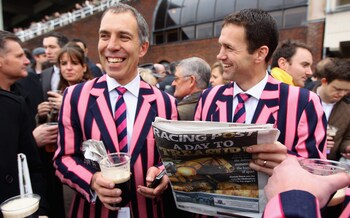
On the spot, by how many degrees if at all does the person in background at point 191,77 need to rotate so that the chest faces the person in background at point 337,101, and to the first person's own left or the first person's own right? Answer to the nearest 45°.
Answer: approximately 180°

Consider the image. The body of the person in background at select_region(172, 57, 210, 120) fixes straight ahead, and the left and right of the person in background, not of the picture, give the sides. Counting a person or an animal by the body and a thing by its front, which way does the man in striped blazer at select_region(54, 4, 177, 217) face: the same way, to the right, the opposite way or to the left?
to the left

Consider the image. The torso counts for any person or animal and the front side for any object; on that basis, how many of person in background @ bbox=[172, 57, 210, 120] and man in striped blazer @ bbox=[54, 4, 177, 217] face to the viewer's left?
1

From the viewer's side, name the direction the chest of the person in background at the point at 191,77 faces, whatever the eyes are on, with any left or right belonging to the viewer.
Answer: facing to the left of the viewer

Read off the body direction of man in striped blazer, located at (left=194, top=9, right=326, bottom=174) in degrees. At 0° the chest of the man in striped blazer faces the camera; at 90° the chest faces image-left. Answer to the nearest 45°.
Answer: approximately 45°

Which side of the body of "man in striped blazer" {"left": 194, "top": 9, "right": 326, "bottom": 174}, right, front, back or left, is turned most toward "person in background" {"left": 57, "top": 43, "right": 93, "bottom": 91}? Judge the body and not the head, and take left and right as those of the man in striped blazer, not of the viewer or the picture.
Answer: right

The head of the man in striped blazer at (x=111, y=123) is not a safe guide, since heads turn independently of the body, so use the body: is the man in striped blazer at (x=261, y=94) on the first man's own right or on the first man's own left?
on the first man's own left

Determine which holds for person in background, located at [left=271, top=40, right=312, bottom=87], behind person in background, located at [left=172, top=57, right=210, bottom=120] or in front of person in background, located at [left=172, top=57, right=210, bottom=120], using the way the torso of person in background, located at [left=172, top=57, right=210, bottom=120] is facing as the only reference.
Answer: behind

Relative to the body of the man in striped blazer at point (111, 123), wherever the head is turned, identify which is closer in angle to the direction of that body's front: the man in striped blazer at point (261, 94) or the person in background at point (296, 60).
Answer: the man in striped blazer
